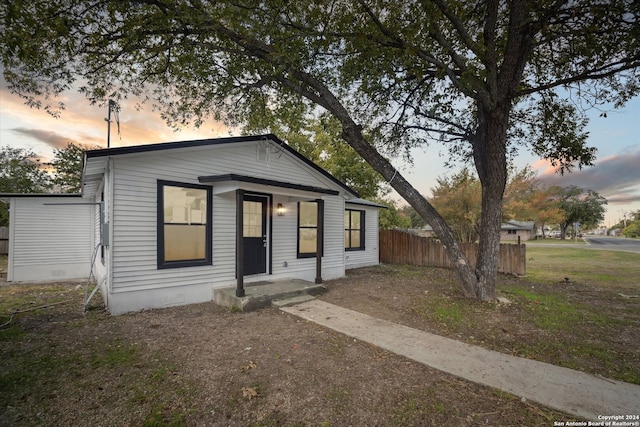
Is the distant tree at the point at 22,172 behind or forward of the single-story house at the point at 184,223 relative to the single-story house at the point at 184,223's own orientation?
behind

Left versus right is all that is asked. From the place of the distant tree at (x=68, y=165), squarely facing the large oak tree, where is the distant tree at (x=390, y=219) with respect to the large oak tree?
left

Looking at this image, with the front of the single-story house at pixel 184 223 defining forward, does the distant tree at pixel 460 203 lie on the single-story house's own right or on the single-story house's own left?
on the single-story house's own left

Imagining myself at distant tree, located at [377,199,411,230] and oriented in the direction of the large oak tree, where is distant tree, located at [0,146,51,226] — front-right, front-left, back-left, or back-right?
front-right

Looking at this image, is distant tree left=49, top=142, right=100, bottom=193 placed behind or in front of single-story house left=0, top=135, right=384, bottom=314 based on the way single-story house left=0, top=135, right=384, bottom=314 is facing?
behind

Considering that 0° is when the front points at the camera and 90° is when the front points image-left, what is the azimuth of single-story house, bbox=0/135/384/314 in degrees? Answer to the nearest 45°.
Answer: approximately 315°

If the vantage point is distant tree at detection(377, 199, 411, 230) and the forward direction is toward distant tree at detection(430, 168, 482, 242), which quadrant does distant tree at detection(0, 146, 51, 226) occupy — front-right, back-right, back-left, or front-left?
back-right

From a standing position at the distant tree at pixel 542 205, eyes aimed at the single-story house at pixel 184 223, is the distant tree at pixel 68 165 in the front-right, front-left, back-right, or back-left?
front-right

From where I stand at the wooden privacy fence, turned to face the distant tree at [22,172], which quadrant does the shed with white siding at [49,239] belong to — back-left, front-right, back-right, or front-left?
front-left

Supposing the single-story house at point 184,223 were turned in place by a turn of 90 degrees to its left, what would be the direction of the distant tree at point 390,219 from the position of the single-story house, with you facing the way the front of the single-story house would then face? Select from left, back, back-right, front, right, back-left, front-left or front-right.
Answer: front
